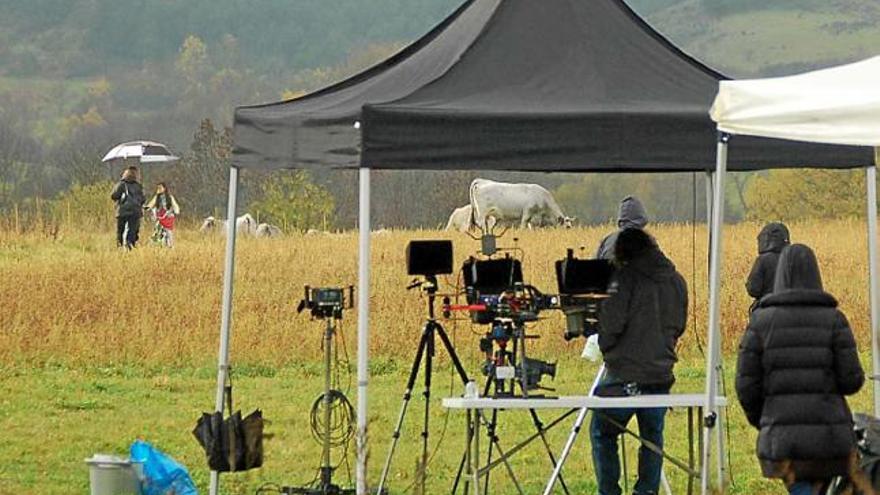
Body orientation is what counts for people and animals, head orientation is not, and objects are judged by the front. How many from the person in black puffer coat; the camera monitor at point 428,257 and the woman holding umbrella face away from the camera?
2

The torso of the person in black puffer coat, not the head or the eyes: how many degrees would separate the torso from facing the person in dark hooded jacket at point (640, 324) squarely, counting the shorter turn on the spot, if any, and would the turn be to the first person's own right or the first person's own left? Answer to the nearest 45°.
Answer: approximately 45° to the first person's own left

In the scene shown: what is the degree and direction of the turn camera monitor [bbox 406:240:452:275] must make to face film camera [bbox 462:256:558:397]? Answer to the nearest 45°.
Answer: approximately 45° to its left

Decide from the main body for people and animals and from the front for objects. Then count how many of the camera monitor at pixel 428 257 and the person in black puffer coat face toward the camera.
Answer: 1

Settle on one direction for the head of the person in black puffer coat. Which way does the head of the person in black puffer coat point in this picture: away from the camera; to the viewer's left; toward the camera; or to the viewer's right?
away from the camera

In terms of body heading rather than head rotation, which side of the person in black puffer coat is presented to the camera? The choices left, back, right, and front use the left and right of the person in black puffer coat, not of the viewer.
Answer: back

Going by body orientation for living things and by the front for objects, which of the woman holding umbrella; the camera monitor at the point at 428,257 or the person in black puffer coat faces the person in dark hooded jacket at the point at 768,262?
the person in black puffer coat

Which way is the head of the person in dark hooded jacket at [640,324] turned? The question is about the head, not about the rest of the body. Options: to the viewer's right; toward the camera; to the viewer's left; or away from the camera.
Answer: away from the camera
